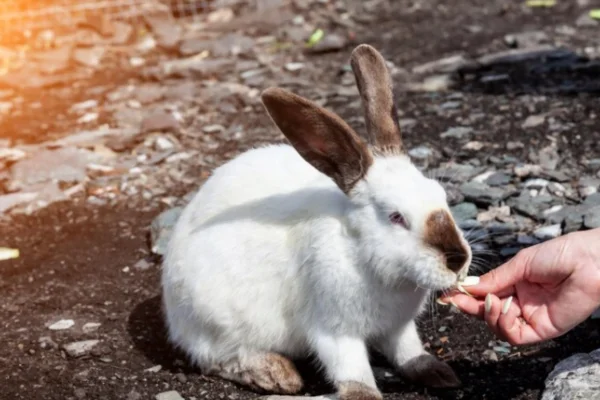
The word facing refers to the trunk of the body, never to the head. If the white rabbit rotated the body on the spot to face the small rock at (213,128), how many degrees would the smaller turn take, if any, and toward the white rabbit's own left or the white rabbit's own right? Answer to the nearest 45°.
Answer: approximately 135° to the white rabbit's own left

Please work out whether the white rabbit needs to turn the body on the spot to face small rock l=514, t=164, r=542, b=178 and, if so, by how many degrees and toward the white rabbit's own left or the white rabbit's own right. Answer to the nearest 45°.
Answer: approximately 90° to the white rabbit's own left

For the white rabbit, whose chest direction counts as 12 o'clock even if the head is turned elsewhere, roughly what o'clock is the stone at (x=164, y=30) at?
The stone is roughly at 7 o'clock from the white rabbit.

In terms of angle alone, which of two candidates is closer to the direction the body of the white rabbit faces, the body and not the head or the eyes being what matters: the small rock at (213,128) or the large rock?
the large rock

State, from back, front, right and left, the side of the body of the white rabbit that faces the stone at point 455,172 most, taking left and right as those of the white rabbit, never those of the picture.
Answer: left

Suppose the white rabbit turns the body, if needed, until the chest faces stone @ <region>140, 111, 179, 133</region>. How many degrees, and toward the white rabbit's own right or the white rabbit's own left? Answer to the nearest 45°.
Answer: approximately 135° to the white rabbit's own left

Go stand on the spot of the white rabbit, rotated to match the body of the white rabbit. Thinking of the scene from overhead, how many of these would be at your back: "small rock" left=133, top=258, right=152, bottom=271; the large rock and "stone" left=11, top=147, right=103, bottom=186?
2

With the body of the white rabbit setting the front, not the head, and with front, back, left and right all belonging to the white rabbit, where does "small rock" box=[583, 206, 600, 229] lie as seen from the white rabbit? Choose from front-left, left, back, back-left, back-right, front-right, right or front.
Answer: left

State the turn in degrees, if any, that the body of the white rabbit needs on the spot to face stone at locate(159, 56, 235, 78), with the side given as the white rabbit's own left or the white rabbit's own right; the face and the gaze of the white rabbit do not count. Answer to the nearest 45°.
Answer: approximately 135° to the white rabbit's own left

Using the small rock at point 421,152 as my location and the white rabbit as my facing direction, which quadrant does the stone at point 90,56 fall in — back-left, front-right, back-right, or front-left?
back-right

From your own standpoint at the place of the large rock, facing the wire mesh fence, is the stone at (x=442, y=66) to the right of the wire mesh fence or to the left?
right

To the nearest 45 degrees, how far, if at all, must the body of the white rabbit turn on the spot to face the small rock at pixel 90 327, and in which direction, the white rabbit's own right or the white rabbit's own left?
approximately 180°

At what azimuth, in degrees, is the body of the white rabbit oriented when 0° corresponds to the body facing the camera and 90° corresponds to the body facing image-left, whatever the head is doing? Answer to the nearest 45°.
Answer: approximately 315°

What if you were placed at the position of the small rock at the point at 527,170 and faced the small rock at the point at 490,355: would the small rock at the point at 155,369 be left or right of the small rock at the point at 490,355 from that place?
right

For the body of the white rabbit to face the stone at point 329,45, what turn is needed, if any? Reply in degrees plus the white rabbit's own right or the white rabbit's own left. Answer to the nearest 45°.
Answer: approximately 135° to the white rabbit's own left

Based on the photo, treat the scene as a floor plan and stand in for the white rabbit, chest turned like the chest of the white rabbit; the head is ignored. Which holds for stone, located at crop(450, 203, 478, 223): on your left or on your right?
on your left
